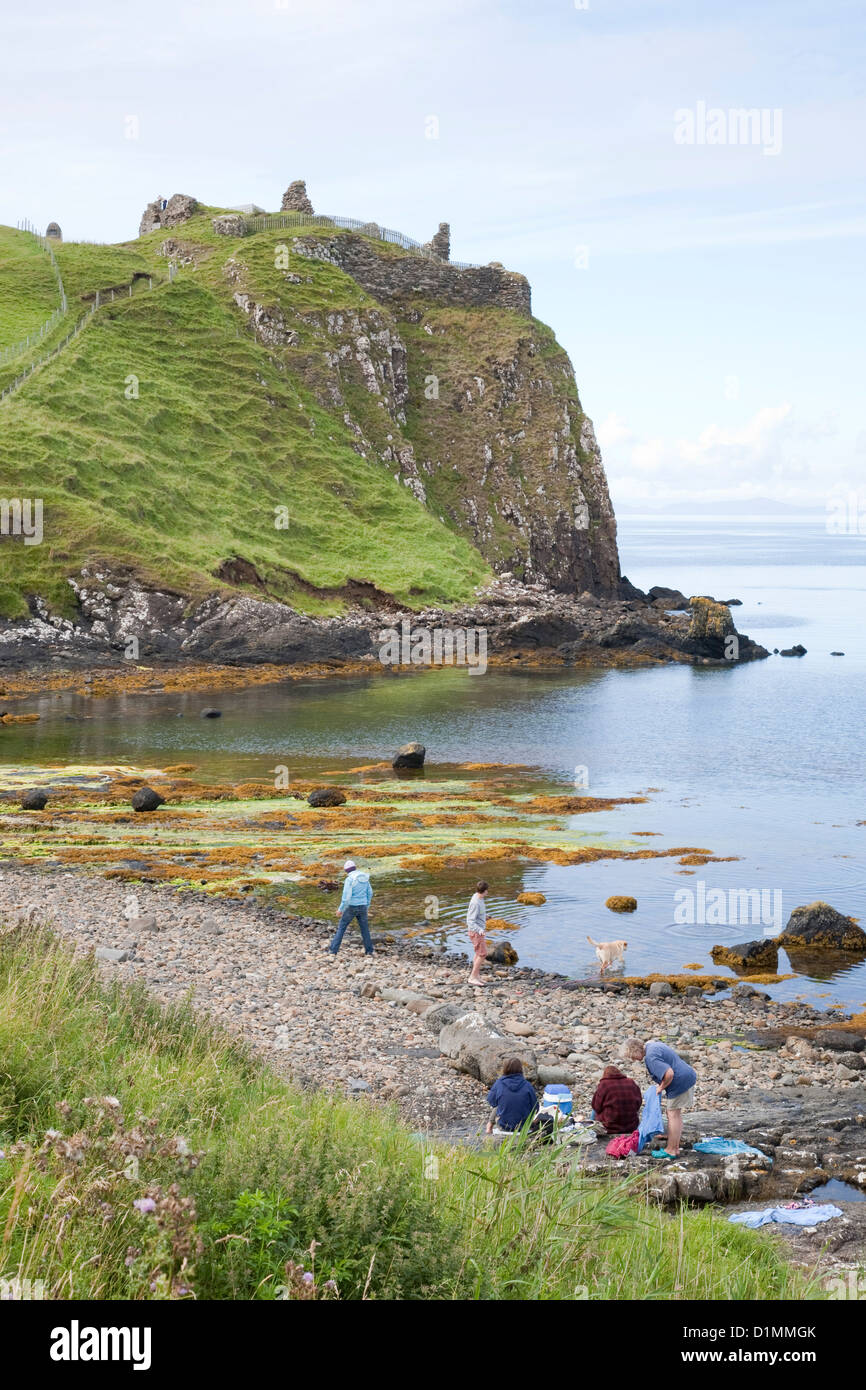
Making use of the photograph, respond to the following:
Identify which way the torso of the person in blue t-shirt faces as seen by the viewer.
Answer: to the viewer's left

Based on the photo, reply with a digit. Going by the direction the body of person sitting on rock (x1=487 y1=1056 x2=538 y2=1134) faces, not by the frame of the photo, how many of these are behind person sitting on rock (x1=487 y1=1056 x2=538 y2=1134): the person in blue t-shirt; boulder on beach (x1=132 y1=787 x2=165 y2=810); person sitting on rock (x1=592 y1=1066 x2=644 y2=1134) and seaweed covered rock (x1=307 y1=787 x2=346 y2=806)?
0

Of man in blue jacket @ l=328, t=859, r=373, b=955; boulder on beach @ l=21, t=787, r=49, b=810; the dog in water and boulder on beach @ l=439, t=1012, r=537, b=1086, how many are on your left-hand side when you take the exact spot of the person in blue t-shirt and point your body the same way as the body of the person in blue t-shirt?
0

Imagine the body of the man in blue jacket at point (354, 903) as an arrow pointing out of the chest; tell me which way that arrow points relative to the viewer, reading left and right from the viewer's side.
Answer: facing away from the viewer and to the left of the viewer

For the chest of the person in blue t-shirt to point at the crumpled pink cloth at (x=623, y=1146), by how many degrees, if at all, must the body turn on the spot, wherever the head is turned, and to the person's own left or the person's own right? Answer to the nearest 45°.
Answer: approximately 45° to the person's own left

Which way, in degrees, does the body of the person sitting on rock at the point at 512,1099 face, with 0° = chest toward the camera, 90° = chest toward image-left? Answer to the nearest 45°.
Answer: approximately 180°

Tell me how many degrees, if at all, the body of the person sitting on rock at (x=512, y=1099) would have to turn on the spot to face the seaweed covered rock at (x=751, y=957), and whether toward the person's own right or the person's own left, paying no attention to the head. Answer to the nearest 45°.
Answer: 0° — they already face it

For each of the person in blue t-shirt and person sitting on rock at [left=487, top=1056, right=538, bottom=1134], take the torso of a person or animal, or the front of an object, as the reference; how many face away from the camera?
1

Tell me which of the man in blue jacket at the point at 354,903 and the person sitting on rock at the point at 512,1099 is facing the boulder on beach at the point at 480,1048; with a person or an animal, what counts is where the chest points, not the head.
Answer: the person sitting on rock

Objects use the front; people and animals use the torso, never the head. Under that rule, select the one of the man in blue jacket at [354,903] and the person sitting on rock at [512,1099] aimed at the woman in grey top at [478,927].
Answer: the person sitting on rock

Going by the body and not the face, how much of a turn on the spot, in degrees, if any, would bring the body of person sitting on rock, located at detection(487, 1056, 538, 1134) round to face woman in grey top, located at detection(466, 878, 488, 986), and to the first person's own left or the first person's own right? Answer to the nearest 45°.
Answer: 0° — they already face them

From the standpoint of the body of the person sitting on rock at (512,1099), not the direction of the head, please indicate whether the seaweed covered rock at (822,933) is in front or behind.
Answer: in front

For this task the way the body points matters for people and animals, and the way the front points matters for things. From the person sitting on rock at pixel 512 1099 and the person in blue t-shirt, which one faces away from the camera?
the person sitting on rock

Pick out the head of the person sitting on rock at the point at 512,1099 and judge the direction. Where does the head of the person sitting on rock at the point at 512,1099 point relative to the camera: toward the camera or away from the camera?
away from the camera

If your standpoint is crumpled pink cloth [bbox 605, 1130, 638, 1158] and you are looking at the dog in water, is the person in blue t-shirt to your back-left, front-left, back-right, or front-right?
front-right

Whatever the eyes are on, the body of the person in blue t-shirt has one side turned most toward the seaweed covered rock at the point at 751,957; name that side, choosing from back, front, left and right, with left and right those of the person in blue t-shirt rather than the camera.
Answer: right

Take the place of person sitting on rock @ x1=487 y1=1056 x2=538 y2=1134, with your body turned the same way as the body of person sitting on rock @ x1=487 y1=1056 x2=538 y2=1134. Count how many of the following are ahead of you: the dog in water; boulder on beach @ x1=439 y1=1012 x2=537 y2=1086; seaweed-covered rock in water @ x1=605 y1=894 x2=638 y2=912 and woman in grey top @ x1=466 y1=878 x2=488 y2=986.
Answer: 4
